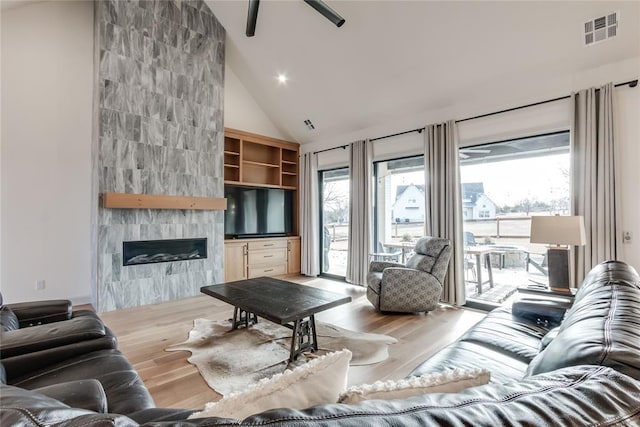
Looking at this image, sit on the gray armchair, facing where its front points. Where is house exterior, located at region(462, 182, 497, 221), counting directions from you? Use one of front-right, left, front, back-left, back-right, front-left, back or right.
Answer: back-right

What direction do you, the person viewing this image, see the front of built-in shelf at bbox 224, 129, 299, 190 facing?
facing the viewer and to the right of the viewer

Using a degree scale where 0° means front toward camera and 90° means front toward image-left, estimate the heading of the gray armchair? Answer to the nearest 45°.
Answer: approximately 90°

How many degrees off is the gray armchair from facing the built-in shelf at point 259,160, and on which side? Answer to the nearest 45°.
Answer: approximately 45° to its right

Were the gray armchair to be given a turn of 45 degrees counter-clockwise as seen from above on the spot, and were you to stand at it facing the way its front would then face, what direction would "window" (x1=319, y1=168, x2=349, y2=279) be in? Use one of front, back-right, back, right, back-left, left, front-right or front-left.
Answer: right

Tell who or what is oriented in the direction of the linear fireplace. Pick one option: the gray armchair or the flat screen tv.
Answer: the gray armchair

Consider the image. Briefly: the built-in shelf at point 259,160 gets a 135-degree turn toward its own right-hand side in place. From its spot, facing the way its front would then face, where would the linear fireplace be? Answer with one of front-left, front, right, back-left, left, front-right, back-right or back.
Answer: front-left

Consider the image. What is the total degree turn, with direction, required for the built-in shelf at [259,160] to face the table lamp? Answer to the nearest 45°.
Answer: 0° — it already faces it

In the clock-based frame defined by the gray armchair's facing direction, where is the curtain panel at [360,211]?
The curtain panel is roughly at 2 o'clock from the gray armchair.

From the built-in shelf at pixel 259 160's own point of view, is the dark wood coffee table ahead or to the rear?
ahead

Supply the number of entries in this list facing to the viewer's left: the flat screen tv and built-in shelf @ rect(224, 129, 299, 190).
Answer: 0
